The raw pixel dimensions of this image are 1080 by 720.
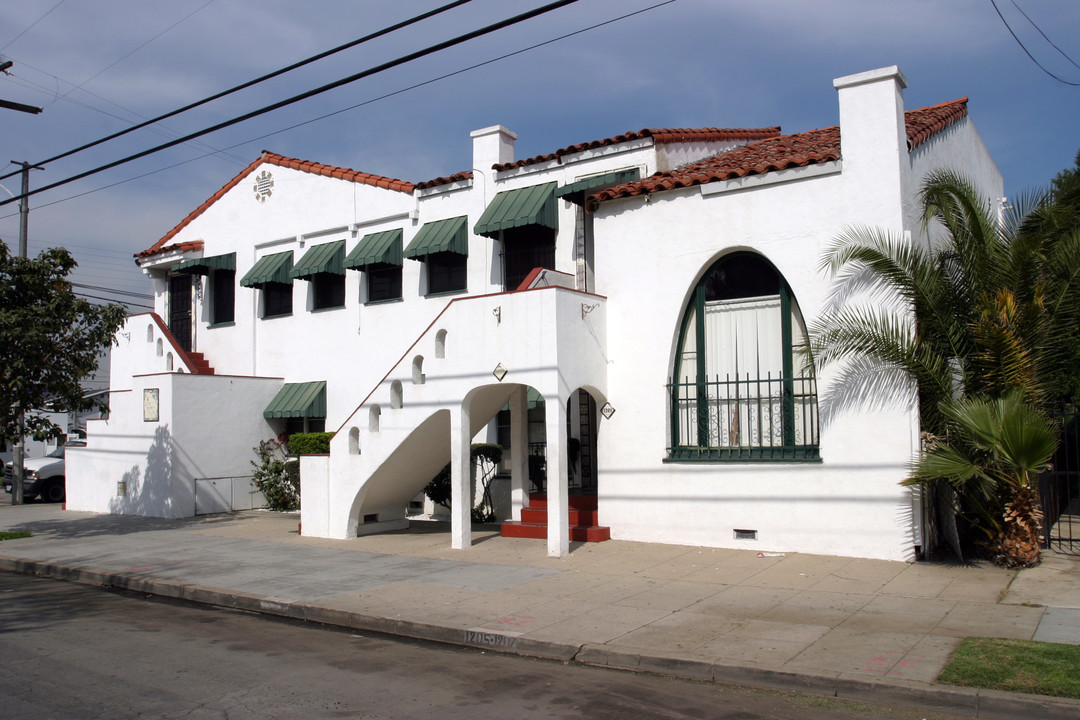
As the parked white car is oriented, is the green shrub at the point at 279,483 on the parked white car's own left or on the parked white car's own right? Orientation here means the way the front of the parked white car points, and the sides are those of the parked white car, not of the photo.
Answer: on the parked white car's own left

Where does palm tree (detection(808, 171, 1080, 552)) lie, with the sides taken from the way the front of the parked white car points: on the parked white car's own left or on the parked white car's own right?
on the parked white car's own left

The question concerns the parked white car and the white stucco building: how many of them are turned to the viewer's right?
0

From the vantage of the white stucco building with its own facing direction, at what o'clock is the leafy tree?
The leafy tree is roughly at 2 o'clock from the white stucco building.

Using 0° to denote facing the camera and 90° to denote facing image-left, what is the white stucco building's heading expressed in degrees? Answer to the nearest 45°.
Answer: approximately 45°

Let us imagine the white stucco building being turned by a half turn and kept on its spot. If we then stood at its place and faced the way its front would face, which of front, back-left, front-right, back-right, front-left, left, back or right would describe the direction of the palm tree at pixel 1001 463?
right

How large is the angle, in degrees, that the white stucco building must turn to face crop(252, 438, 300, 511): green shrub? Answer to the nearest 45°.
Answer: approximately 90° to its right

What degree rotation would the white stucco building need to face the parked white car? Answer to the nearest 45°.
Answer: approximately 90° to its right

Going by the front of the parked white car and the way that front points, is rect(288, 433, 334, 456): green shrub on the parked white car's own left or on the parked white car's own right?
on the parked white car's own left

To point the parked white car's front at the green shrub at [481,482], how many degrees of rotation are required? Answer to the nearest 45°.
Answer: approximately 90° to its left

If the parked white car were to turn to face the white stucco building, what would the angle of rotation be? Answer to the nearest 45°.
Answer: approximately 90° to its left

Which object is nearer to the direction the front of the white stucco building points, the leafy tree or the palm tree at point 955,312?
the leafy tree
